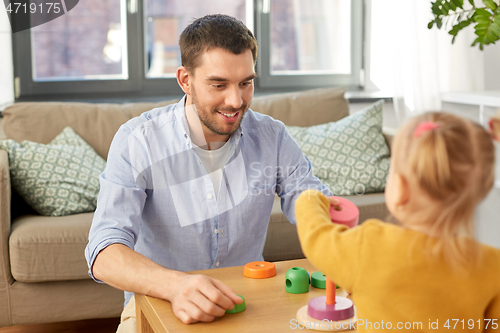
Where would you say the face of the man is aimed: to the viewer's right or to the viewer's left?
to the viewer's right

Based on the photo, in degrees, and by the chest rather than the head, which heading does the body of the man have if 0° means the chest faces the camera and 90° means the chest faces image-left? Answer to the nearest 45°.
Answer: approximately 315°

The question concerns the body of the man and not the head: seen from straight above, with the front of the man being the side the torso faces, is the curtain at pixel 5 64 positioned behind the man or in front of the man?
behind

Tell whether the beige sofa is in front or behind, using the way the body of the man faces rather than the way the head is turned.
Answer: behind

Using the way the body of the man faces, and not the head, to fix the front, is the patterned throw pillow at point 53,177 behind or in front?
behind

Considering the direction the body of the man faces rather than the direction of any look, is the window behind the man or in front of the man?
behind

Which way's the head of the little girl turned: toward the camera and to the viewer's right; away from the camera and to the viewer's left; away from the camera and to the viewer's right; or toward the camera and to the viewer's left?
away from the camera and to the viewer's left

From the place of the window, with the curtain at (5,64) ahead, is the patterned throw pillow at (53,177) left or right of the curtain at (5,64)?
left

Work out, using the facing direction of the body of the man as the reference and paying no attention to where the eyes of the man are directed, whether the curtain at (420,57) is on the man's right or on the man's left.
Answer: on the man's left
